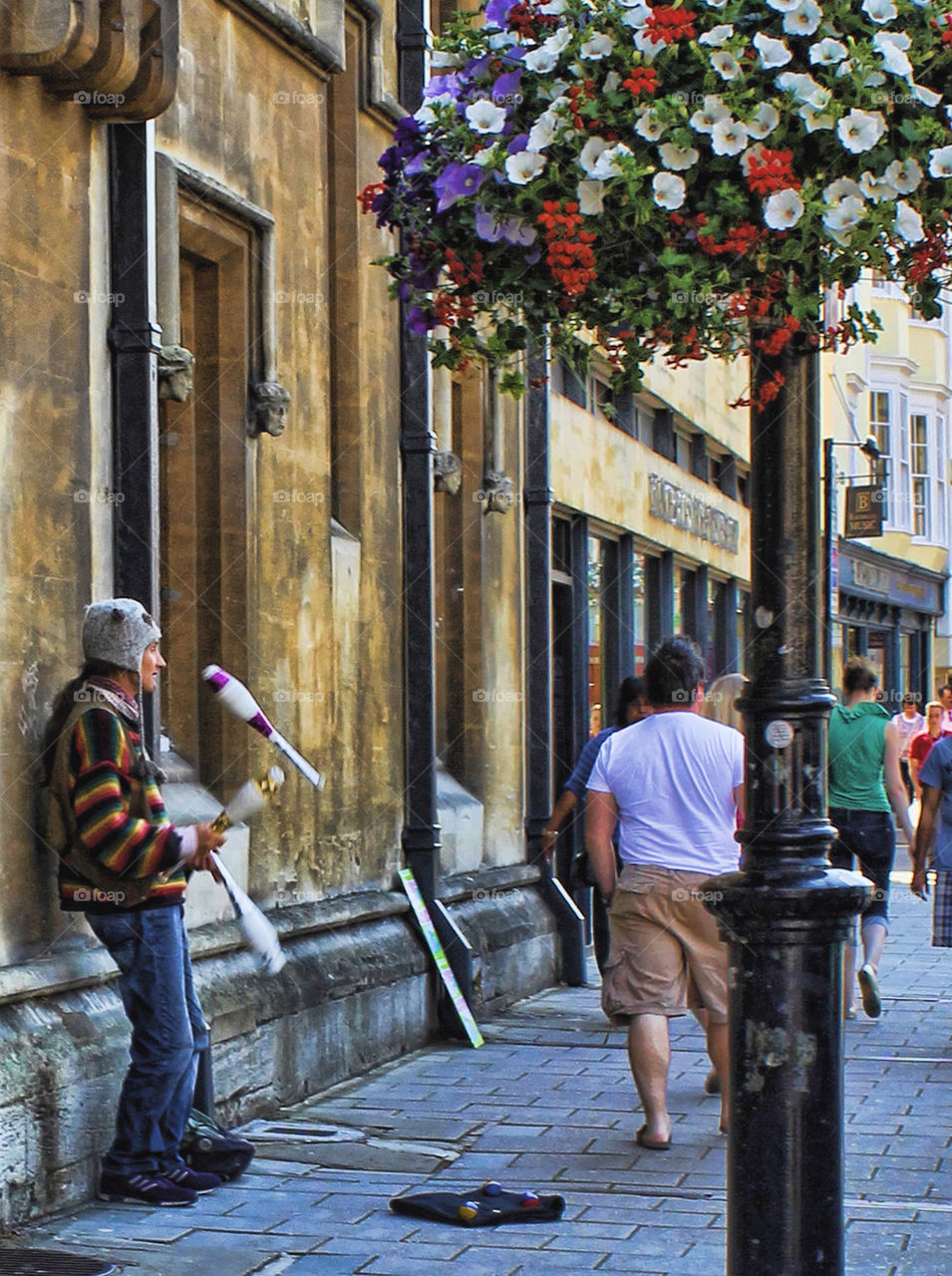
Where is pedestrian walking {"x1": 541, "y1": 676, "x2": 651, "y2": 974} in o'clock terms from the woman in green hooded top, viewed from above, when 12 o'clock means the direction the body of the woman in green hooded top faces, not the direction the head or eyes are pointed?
The pedestrian walking is roughly at 9 o'clock from the woman in green hooded top.

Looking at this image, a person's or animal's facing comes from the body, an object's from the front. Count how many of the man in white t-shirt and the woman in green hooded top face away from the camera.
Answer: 2

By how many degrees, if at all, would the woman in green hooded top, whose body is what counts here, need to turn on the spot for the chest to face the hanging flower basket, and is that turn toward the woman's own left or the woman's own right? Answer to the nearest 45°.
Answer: approximately 180°

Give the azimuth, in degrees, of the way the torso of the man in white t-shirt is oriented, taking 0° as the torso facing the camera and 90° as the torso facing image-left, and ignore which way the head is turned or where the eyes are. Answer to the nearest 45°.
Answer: approximately 180°

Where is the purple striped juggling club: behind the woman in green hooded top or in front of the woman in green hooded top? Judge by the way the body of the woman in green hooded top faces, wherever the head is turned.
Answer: behind

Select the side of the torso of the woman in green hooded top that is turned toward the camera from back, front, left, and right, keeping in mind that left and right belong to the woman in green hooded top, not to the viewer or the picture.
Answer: back

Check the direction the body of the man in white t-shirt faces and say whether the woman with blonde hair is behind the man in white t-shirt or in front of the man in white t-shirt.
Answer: in front

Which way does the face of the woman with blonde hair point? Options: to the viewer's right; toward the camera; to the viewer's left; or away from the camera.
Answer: away from the camera

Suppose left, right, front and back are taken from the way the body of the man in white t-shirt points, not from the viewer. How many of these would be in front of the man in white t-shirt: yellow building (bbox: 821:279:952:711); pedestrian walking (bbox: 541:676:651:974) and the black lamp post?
2

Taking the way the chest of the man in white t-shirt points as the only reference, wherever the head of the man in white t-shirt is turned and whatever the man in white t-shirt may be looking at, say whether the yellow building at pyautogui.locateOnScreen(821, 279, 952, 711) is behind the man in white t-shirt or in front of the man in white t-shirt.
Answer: in front

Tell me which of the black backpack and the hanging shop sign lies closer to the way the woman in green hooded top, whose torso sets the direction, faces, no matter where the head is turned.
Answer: the hanging shop sign
